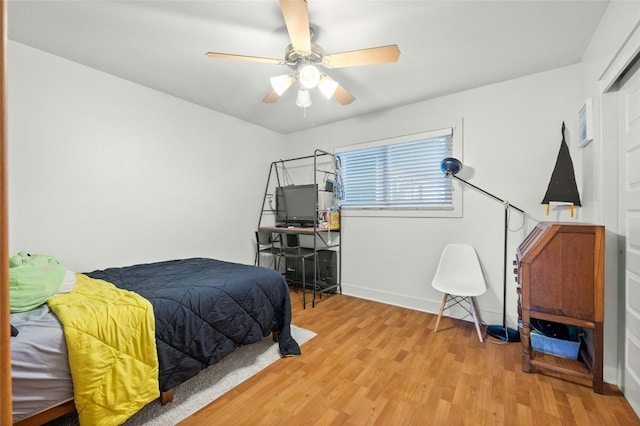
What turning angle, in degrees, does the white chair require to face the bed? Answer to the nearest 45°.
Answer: approximately 45° to its right

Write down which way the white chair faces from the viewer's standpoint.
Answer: facing the viewer

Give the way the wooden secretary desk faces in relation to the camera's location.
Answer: facing to the left of the viewer

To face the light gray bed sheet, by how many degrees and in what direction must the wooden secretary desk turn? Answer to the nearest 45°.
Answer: approximately 45° to its left

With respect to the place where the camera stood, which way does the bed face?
facing away from the viewer and to the right of the viewer

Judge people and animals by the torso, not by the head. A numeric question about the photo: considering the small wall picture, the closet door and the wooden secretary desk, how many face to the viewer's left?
3

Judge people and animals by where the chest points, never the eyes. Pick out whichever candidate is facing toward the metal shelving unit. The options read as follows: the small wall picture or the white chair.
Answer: the small wall picture

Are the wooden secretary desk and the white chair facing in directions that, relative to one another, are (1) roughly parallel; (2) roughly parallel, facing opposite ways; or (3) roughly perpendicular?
roughly perpendicular

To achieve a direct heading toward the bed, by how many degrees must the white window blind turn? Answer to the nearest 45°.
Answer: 0° — it already faces it

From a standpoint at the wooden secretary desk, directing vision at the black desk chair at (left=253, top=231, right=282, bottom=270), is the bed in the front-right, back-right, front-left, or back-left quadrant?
front-left

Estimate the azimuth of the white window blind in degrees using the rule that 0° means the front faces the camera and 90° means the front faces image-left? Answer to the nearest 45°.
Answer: approximately 45°

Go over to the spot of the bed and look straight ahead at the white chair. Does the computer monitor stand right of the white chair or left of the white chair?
left

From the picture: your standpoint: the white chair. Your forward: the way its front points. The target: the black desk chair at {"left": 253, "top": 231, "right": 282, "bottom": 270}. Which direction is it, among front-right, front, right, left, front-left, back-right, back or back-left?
right

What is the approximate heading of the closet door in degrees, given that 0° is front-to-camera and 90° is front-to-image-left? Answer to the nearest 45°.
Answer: approximately 90°

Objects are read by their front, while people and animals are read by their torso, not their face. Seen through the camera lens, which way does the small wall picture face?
facing to the left of the viewer

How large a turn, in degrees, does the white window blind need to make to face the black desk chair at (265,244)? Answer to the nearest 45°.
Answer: approximately 45° to its right

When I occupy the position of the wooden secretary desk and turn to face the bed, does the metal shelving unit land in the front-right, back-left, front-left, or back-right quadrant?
front-right
